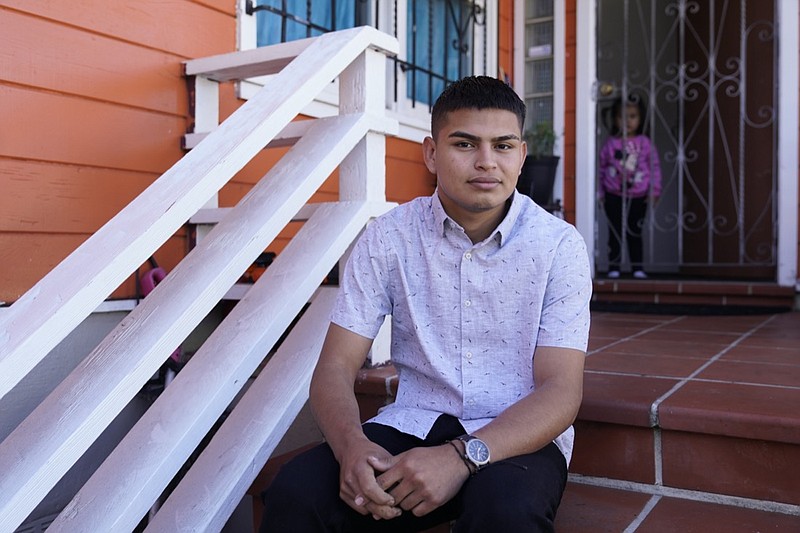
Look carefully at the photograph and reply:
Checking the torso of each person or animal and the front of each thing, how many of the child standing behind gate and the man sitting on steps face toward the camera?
2

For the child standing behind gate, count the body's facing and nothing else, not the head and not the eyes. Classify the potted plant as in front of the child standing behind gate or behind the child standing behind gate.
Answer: in front

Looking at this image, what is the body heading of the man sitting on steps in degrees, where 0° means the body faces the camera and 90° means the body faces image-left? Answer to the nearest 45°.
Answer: approximately 0°

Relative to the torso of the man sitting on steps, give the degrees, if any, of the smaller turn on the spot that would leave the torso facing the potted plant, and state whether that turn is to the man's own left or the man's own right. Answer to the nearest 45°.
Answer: approximately 180°

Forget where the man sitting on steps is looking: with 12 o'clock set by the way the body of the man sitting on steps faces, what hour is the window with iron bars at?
The window with iron bars is roughly at 6 o'clock from the man sitting on steps.

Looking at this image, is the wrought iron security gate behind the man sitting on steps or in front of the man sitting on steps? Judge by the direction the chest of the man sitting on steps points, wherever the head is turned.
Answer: behind
